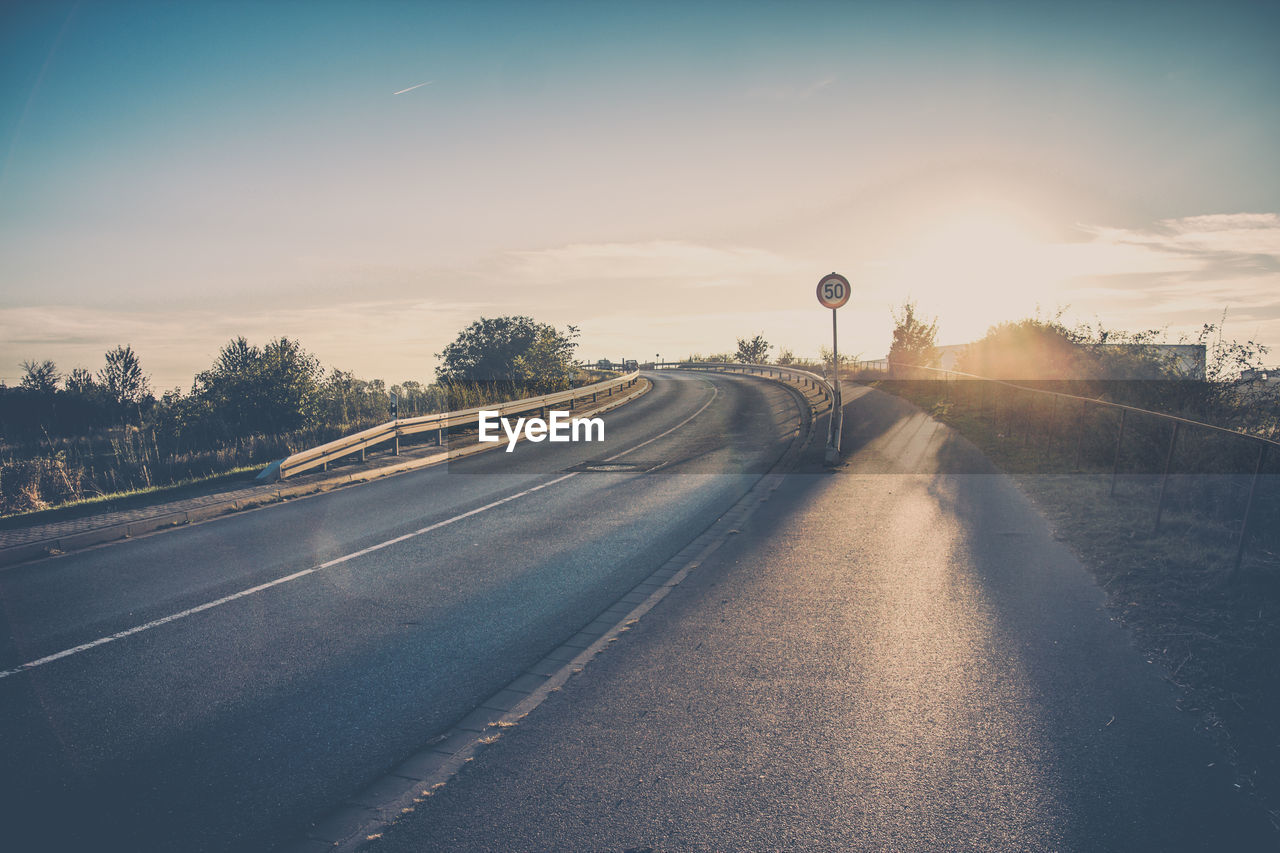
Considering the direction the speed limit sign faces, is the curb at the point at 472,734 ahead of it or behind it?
ahead

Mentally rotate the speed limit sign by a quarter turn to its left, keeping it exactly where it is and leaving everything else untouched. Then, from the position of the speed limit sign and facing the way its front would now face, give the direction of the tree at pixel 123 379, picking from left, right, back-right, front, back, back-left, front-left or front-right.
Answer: back

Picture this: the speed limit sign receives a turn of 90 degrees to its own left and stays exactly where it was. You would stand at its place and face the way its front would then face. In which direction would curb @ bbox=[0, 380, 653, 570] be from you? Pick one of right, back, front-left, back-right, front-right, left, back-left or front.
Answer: back-right

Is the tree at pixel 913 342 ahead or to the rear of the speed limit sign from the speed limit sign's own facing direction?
to the rear

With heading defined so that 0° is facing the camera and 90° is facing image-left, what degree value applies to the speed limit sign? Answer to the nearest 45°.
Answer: approximately 0°

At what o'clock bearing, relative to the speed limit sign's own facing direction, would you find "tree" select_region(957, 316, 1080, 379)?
The tree is roughly at 7 o'clock from the speed limit sign.

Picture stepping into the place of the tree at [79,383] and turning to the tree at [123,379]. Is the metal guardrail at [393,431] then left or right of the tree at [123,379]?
right

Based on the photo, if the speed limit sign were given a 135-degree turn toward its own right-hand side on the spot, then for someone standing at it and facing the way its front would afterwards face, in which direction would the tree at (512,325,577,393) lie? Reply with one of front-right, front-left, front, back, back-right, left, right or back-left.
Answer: front

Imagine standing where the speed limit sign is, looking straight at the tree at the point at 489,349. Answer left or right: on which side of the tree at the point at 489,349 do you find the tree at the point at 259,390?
left

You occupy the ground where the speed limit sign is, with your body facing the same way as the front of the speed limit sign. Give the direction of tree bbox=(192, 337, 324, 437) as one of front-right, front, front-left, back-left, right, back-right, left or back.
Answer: right

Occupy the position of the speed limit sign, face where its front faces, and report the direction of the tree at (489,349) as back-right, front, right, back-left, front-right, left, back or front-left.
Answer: back-right

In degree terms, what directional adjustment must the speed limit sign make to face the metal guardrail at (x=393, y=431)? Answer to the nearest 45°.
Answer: approximately 90° to its right
